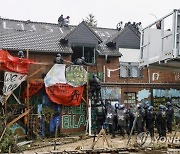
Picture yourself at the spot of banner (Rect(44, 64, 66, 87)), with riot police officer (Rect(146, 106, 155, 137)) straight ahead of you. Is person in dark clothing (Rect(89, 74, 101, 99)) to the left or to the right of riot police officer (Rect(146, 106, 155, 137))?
left

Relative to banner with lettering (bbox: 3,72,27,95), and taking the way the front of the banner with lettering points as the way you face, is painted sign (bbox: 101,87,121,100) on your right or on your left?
on your left

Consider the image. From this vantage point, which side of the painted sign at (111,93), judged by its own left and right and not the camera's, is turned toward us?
front

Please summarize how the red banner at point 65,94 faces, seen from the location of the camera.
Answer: facing the viewer

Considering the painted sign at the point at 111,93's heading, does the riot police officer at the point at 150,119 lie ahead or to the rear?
ahead

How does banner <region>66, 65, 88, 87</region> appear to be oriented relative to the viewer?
toward the camera

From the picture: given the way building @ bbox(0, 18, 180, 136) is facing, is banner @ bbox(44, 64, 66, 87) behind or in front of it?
in front
